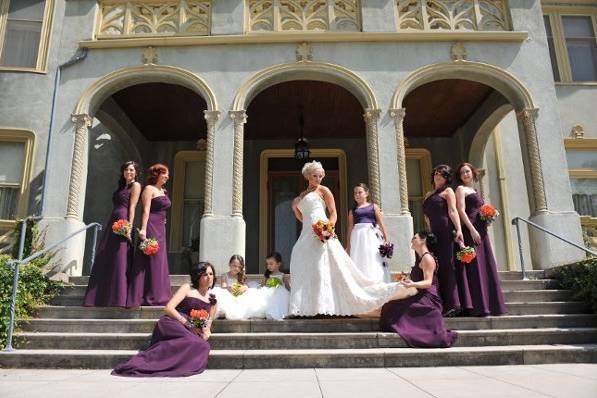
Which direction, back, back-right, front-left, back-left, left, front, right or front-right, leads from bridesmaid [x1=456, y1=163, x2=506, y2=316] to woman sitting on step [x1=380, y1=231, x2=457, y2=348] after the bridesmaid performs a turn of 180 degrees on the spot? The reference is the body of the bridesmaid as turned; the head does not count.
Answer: left

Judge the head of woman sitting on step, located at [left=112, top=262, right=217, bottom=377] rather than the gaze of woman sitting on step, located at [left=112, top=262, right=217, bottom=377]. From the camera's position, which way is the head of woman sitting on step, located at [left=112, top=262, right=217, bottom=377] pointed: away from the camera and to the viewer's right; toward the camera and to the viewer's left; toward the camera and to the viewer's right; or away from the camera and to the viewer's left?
toward the camera and to the viewer's right

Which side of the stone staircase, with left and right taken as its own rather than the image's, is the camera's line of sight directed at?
front

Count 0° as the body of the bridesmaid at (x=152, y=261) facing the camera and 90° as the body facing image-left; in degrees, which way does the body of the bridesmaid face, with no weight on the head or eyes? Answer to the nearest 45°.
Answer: approximately 315°

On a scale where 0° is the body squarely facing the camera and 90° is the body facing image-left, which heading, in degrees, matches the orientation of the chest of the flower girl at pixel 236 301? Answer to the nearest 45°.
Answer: approximately 0°

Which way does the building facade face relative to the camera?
toward the camera

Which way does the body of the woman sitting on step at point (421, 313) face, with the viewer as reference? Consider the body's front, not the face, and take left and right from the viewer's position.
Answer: facing to the left of the viewer

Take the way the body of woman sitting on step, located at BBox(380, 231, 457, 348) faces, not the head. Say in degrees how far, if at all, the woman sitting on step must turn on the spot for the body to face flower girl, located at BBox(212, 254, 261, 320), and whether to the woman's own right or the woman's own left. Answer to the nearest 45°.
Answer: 0° — they already face them

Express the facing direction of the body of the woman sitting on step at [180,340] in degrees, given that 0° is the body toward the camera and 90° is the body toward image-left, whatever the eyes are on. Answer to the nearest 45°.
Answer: approximately 315°

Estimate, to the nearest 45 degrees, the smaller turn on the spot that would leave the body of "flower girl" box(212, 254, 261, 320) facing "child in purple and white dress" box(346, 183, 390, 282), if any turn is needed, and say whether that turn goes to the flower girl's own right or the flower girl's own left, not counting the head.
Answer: approximately 90° to the flower girl's own left

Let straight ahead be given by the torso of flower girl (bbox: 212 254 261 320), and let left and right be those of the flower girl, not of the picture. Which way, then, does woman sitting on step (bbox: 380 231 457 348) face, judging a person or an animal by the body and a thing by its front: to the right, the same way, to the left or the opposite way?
to the right

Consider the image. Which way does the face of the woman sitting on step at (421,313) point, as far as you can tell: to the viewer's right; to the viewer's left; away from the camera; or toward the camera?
to the viewer's left
